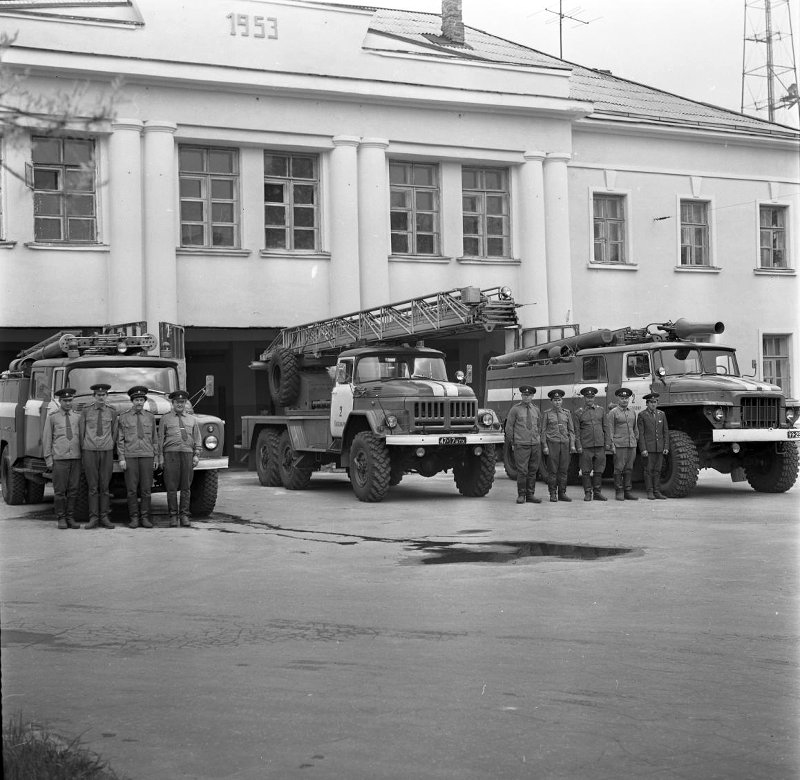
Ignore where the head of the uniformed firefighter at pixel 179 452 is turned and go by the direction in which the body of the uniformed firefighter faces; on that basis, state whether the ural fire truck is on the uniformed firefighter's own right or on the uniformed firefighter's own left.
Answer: on the uniformed firefighter's own left

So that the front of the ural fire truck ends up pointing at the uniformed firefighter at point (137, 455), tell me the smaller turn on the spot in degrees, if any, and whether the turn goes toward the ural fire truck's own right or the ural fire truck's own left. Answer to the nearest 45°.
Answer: approximately 90° to the ural fire truck's own right

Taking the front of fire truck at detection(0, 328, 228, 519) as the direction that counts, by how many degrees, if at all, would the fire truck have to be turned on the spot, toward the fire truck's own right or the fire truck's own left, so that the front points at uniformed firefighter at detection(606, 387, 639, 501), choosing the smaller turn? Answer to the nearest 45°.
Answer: approximately 45° to the fire truck's own left

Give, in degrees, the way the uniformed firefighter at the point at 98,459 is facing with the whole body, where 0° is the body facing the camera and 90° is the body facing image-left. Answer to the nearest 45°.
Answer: approximately 0°

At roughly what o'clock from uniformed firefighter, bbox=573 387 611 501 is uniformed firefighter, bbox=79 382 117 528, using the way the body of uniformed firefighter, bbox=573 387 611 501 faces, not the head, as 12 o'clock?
uniformed firefighter, bbox=79 382 117 528 is roughly at 2 o'clock from uniformed firefighter, bbox=573 387 611 501.

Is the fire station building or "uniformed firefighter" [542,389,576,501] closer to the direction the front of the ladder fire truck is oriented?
the uniformed firefighter
